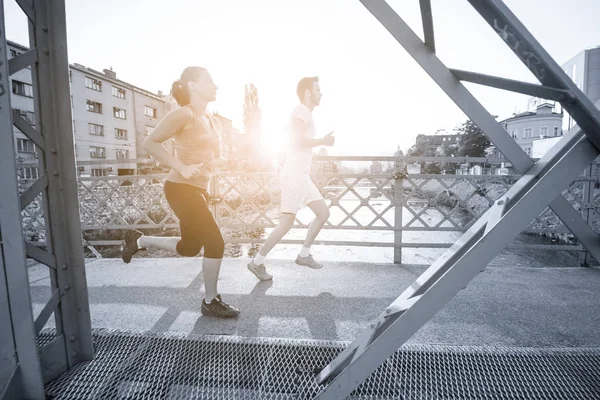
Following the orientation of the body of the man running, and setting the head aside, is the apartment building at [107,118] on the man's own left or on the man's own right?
on the man's own left

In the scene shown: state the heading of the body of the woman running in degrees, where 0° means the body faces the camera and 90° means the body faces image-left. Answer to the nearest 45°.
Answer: approximately 270°

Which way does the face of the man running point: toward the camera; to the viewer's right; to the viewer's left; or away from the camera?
to the viewer's right

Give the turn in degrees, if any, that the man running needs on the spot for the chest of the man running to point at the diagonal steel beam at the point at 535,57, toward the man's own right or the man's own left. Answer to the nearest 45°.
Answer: approximately 90° to the man's own right

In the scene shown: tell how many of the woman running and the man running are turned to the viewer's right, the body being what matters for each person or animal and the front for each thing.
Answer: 2

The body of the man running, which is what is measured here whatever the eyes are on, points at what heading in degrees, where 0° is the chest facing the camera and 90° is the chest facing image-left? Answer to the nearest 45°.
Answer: approximately 270°

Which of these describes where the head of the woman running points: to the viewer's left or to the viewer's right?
to the viewer's right

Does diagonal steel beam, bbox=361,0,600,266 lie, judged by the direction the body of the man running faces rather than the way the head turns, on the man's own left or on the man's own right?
on the man's own right

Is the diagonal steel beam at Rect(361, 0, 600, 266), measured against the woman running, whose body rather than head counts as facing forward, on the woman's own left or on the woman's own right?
on the woman's own right

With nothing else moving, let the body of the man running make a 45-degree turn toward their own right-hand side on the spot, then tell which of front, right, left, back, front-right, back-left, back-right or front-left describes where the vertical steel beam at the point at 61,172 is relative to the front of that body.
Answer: right
